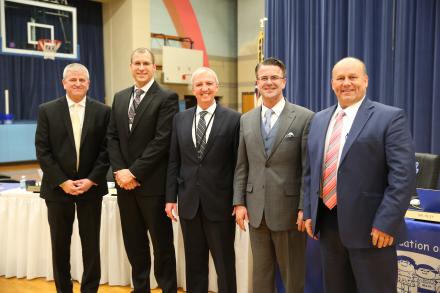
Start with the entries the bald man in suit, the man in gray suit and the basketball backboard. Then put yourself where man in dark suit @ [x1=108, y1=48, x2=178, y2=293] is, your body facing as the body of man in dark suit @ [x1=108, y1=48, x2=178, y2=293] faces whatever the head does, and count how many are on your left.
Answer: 2

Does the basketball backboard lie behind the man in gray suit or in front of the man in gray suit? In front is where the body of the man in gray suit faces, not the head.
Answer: behind

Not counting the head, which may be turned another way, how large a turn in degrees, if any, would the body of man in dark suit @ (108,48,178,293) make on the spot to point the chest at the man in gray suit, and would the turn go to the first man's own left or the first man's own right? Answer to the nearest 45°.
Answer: approximately 90° to the first man's own left

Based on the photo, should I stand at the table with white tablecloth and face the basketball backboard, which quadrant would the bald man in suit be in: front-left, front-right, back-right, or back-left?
back-right

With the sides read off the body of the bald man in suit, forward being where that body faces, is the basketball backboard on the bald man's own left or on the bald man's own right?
on the bald man's own right
